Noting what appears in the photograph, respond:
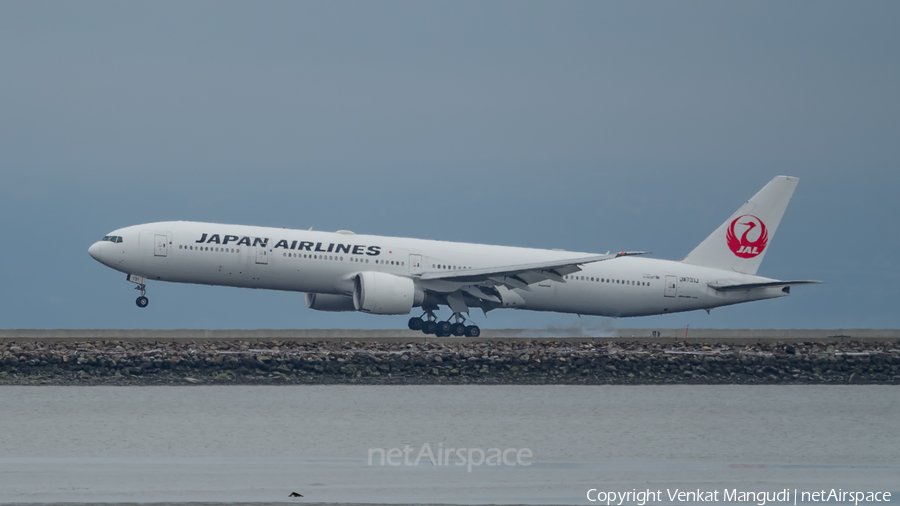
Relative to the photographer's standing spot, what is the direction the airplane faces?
facing to the left of the viewer

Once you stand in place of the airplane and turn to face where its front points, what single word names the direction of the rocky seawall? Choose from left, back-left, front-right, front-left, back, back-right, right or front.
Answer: left
